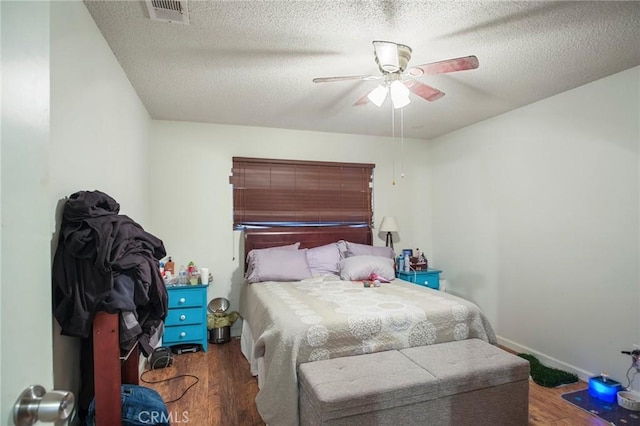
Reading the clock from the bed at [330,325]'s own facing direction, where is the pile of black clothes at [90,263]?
The pile of black clothes is roughly at 3 o'clock from the bed.

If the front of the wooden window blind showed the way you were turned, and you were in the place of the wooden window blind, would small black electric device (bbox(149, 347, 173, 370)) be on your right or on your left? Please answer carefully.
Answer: on your right

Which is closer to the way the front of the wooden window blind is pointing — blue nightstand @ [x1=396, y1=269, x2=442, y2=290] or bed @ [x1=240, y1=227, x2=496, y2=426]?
the bed

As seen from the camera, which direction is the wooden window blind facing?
toward the camera

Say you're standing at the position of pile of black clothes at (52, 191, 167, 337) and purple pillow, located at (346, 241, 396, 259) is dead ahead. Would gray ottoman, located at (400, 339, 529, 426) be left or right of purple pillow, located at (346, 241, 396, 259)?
right

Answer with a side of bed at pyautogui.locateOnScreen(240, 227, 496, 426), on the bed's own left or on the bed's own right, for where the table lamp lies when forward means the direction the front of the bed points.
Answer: on the bed's own left

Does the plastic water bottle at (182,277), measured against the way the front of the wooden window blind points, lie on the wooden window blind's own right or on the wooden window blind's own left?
on the wooden window blind's own right

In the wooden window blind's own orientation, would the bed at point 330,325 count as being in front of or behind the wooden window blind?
in front

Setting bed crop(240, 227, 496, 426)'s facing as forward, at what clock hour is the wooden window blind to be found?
The wooden window blind is roughly at 7 o'clock from the bed.

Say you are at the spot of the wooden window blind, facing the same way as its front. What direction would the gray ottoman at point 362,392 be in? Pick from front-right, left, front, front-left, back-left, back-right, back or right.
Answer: front

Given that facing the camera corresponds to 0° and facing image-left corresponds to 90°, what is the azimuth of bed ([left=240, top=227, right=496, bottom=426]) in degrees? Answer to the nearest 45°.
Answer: approximately 315°

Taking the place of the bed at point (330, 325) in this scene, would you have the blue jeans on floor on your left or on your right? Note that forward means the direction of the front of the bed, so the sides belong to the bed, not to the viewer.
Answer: on your right

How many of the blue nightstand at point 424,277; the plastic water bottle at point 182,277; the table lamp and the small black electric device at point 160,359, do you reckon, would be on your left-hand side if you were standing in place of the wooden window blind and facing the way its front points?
2

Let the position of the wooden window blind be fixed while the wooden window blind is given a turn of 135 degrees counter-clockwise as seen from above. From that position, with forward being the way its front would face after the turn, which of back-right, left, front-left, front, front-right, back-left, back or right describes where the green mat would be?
right

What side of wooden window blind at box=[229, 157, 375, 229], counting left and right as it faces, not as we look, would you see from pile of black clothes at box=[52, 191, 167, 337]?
front

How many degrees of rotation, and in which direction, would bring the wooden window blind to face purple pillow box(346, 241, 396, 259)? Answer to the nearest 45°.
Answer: approximately 90° to its left

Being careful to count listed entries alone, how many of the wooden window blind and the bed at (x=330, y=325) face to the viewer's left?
0
